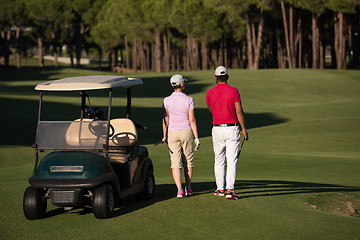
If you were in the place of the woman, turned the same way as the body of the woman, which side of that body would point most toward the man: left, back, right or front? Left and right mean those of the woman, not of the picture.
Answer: right

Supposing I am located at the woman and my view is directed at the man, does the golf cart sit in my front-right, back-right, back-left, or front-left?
back-right

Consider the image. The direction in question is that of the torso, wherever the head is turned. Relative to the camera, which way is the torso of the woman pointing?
away from the camera

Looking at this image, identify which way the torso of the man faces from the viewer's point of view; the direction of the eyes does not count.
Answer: away from the camera

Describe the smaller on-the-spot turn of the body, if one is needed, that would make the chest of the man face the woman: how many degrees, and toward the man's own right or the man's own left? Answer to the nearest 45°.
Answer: approximately 90° to the man's own left

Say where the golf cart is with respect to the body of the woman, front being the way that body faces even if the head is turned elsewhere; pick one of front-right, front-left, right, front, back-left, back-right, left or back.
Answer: back-left

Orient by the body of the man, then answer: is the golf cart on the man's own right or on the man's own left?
on the man's own left

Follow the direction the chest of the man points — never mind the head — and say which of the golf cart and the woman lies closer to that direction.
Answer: the woman
